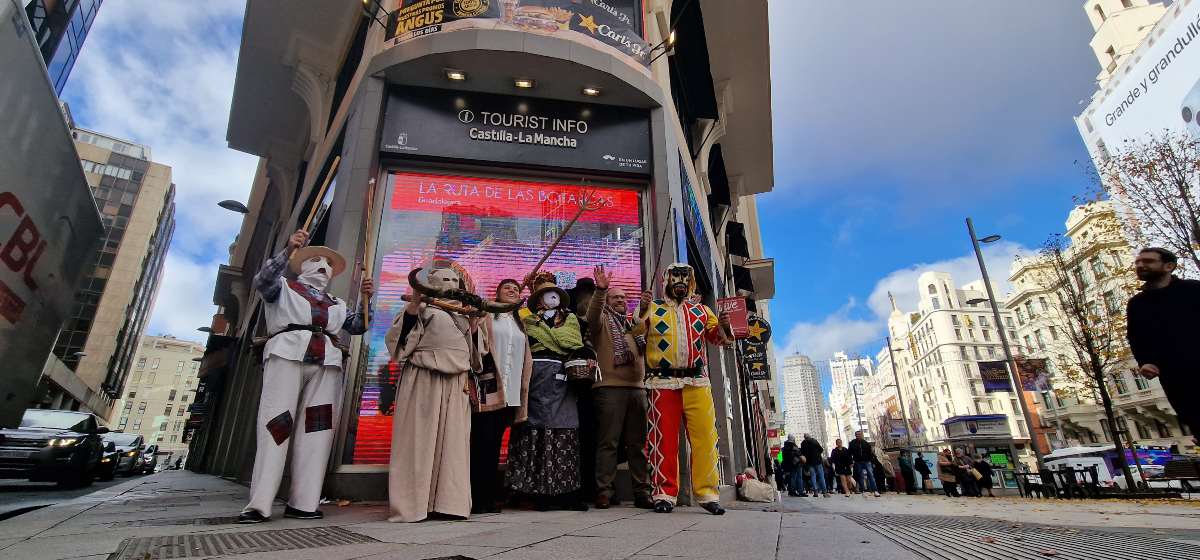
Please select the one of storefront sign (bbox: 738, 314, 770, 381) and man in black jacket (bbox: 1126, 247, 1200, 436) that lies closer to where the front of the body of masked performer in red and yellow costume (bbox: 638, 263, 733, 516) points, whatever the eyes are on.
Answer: the man in black jacket

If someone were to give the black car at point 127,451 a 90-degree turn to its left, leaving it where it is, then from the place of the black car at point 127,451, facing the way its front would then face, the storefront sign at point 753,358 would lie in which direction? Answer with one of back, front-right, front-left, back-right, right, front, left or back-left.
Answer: front

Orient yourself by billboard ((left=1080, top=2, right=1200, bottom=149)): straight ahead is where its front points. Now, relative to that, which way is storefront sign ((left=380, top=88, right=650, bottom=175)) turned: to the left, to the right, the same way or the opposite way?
to the left

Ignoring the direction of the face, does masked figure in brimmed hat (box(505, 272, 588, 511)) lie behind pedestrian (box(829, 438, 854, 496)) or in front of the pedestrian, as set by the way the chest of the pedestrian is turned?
in front
